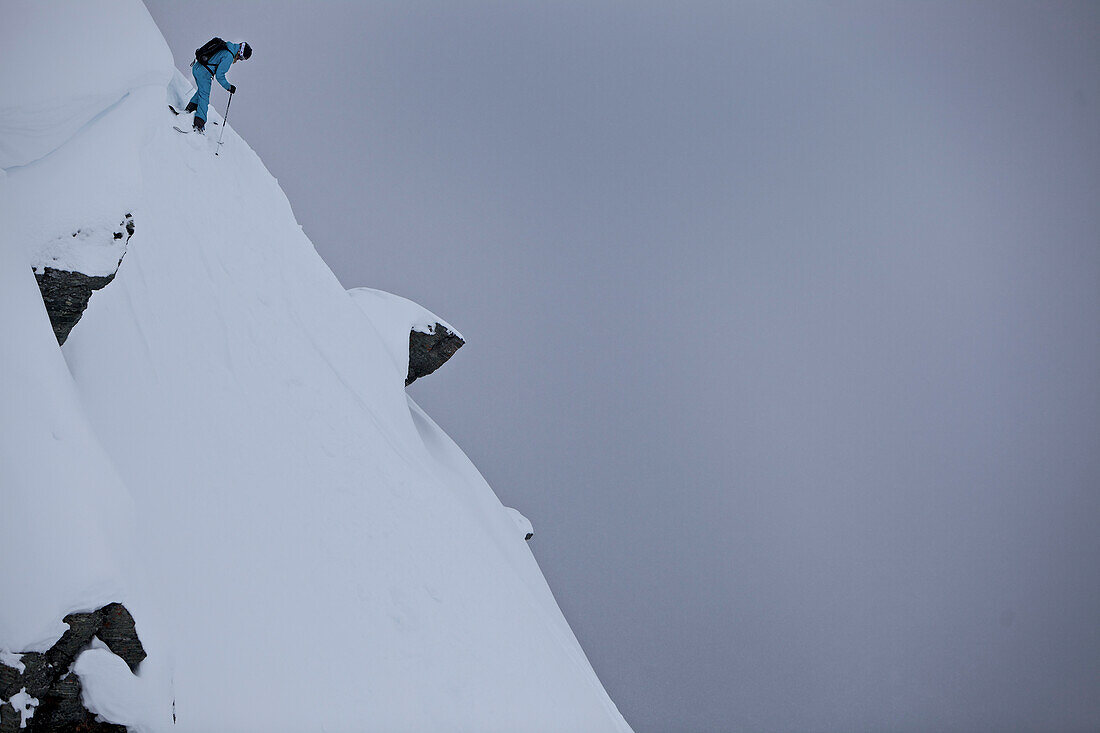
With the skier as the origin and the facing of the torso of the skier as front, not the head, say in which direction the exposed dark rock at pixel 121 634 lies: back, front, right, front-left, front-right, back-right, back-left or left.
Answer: right

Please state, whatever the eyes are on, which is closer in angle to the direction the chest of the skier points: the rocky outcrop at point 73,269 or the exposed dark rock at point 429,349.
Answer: the exposed dark rock

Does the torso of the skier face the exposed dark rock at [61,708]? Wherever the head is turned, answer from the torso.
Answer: no

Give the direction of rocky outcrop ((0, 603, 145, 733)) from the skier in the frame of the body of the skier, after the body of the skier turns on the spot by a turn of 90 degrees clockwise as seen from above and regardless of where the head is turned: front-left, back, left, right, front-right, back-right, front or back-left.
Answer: front

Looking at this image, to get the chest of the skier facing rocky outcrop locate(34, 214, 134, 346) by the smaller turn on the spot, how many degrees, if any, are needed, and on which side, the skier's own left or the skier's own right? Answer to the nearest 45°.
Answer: approximately 90° to the skier's own right

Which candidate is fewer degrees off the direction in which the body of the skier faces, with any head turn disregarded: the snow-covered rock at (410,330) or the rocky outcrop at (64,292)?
the snow-covered rock

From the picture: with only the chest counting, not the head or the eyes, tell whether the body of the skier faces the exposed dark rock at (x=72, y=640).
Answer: no

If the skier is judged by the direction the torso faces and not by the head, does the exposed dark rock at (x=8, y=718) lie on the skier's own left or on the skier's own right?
on the skier's own right

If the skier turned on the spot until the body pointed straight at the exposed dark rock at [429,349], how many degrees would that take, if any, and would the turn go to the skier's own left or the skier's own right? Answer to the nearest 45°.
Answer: approximately 45° to the skier's own left

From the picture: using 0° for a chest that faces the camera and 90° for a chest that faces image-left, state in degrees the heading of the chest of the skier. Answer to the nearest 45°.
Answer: approximately 270°
